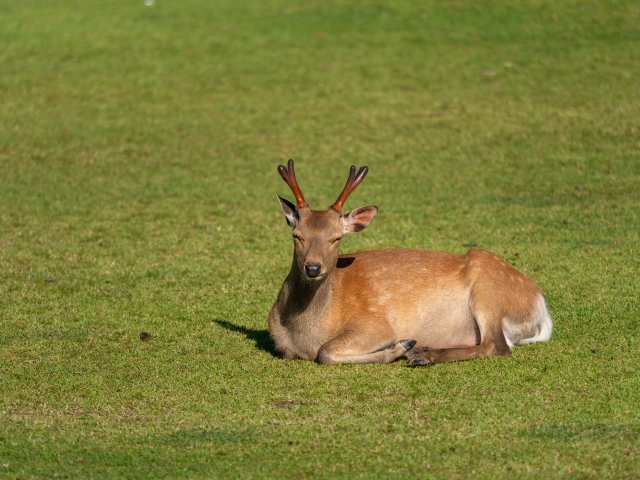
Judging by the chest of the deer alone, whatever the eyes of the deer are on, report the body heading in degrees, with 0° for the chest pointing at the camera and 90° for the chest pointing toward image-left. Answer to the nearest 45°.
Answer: approximately 90°
